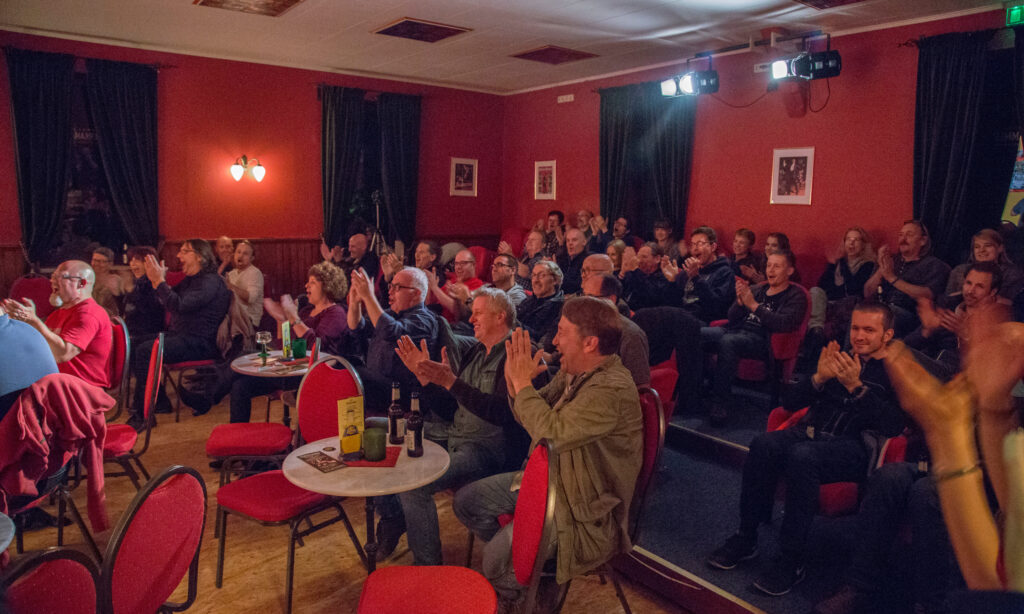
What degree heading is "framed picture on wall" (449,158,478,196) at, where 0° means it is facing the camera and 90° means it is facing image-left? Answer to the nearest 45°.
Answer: approximately 315°

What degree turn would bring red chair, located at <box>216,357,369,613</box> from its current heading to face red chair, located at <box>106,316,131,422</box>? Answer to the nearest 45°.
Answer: approximately 90° to its right

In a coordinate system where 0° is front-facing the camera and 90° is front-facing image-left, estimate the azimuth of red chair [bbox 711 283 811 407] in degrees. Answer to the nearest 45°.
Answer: approximately 45°

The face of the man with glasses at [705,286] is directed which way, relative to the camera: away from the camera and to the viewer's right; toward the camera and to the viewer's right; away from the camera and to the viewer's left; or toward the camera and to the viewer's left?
toward the camera and to the viewer's left

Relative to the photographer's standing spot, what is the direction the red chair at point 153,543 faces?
facing away from the viewer and to the left of the viewer

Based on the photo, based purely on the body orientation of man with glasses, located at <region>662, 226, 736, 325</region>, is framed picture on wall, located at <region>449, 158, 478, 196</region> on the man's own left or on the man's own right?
on the man's own right

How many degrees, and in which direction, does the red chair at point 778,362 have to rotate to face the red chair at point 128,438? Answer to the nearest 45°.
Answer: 0° — it already faces it

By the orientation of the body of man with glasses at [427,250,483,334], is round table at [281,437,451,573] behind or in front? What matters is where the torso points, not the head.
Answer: in front

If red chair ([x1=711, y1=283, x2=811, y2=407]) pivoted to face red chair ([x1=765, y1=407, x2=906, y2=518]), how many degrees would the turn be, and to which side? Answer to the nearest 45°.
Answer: approximately 45° to its left
